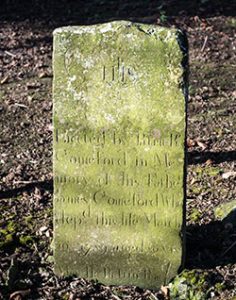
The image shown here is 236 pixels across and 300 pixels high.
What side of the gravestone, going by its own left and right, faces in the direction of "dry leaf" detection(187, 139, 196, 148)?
back

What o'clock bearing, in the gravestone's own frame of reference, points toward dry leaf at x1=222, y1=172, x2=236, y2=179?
The dry leaf is roughly at 7 o'clock from the gravestone.

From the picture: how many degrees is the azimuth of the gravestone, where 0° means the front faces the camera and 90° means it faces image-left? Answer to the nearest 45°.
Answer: approximately 0°

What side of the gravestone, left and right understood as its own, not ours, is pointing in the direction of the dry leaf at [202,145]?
back
